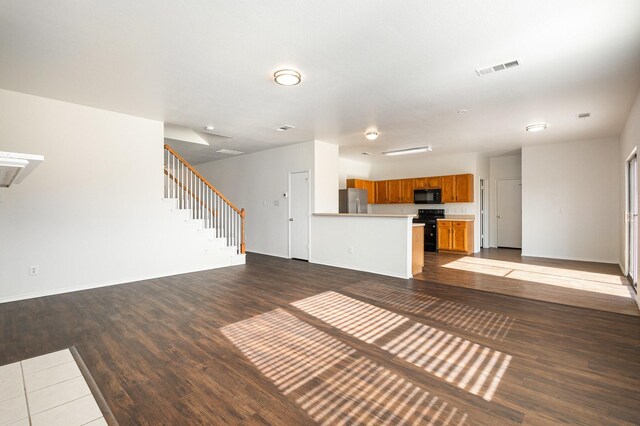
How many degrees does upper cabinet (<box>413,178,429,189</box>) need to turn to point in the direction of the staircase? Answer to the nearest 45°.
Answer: approximately 45° to its right

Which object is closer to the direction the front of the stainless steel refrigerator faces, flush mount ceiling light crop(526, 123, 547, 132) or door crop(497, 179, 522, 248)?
the flush mount ceiling light

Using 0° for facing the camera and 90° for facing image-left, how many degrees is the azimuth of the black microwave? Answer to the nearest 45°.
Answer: approximately 0°

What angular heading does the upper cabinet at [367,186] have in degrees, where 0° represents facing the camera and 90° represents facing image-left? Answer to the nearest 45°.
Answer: approximately 315°

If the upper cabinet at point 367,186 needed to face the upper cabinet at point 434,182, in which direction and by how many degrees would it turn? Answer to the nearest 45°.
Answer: approximately 45° to its left

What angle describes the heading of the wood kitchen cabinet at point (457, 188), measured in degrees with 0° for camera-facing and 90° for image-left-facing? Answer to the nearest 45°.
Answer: approximately 0°

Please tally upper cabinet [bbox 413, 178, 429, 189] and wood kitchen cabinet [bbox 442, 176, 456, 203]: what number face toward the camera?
2

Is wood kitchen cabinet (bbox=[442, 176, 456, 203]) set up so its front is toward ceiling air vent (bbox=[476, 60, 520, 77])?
yes
